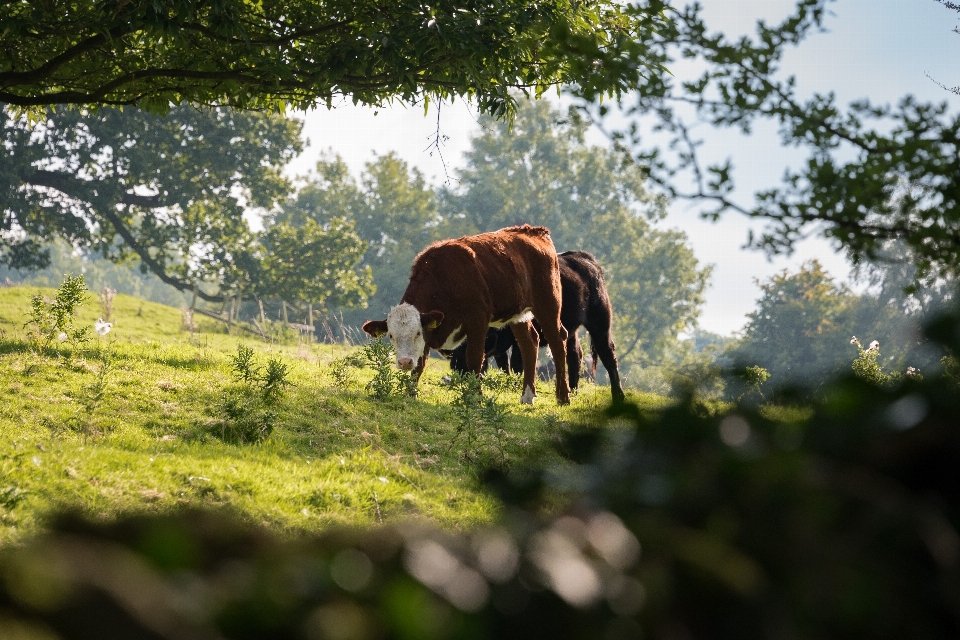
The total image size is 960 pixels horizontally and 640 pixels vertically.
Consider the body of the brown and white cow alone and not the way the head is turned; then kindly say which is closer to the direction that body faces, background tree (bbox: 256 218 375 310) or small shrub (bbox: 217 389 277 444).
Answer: the small shrub

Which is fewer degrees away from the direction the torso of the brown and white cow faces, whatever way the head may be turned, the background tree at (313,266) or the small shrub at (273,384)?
the small shrub

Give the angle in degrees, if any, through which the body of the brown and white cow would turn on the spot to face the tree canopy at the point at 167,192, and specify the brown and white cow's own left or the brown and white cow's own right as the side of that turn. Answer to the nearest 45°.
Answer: approximately 90° to the brown and white cow's own right

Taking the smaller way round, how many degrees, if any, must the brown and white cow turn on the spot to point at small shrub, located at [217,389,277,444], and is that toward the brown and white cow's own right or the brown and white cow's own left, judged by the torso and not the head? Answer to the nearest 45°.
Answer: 0° — it already faces it

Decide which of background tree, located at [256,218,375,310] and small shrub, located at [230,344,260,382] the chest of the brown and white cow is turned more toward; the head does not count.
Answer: the small shrub

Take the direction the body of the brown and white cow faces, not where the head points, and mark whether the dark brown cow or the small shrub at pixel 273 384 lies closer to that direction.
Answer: the small shrub

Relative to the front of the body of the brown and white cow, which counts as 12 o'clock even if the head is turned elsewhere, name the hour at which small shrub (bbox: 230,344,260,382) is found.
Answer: The small shrub is roughly at 1 o'clock from the brown and white cow.

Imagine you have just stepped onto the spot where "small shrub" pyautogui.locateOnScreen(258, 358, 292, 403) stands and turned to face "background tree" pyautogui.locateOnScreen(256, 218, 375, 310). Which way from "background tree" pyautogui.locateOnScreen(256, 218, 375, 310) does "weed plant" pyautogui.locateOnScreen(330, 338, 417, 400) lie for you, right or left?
right

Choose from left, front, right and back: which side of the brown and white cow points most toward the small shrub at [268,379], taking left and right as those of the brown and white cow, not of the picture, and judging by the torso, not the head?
front

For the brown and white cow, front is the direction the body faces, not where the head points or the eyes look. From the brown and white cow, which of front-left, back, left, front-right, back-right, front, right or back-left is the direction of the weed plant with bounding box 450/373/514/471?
front-left

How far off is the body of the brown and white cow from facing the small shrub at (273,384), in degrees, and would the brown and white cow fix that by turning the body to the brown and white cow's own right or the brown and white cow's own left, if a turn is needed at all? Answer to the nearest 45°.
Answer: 0° — it already faces it
